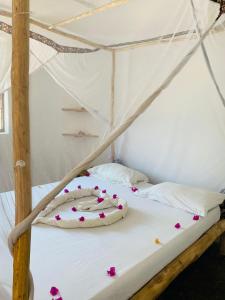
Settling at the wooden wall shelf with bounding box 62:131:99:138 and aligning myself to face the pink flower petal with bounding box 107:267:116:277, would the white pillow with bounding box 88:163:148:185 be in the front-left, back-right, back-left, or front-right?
front-left

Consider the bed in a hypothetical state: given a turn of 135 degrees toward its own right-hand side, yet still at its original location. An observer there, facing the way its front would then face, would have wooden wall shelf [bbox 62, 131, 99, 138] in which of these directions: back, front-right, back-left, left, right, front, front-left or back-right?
front
